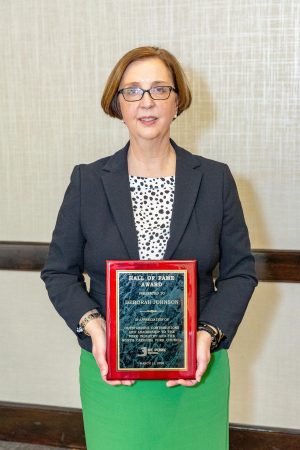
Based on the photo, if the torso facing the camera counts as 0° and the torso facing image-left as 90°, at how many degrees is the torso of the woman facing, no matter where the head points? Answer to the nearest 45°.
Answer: approximately 0°
